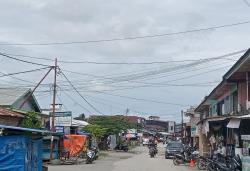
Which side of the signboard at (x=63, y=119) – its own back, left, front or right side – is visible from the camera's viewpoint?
front

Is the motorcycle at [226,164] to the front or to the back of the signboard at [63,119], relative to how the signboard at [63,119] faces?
to the front

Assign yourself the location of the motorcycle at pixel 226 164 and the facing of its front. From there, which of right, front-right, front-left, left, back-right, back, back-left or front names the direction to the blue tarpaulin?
back-right

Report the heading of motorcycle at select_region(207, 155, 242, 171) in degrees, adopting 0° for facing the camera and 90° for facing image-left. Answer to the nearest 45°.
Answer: approximately 270°

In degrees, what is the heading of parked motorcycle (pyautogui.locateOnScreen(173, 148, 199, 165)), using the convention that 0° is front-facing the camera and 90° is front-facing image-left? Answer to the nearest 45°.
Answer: approximately 270°

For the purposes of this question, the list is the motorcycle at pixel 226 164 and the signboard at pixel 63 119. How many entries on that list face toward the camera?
1

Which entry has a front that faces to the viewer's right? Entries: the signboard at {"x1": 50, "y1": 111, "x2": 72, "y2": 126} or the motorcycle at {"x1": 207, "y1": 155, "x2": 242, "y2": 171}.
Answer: the motorcycle

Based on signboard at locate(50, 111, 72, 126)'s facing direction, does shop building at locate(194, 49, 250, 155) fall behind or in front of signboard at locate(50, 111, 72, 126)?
in front

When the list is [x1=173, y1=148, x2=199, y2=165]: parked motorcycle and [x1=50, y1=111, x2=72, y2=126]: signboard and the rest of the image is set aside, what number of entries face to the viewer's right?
1
